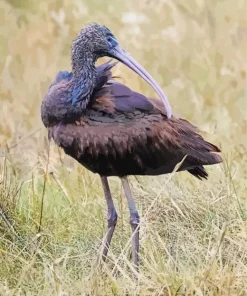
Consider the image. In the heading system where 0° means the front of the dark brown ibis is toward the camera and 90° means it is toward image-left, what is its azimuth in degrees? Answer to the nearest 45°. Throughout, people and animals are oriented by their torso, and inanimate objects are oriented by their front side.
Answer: approximately 90°
